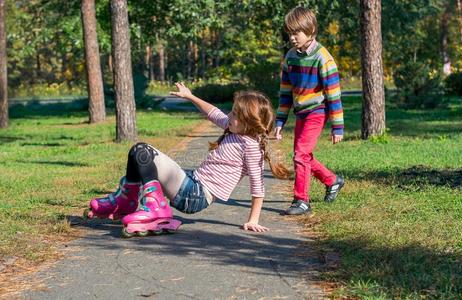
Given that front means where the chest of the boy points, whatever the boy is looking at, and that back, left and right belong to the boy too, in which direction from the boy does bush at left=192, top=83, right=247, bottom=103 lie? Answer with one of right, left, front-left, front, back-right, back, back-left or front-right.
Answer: back-right

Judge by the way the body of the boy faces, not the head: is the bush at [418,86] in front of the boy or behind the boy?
behind

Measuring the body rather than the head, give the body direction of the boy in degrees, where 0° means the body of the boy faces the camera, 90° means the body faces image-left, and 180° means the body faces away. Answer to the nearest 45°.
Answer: approximately 45°

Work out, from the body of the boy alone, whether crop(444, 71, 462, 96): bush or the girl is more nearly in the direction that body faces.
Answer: the girl

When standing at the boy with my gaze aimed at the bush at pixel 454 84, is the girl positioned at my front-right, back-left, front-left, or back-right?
back-left

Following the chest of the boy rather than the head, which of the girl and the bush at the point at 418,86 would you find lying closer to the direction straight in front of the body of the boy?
the girl

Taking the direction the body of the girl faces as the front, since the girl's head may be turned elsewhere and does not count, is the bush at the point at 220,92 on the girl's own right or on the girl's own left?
on the girl's own right

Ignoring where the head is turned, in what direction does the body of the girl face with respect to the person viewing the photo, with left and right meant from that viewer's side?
facing to the left of the viewer
